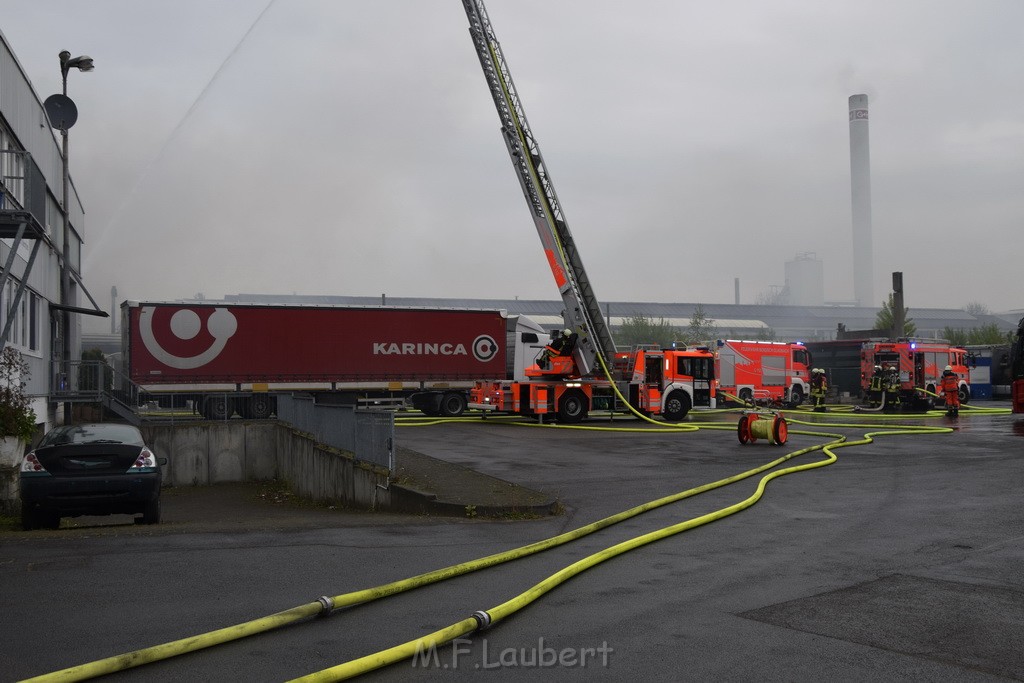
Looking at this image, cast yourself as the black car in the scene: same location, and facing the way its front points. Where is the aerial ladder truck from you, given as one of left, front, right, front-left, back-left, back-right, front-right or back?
front-right

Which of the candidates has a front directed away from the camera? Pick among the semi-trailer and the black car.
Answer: the black car

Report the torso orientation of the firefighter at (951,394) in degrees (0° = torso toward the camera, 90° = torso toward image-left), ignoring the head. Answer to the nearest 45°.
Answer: approximately 180°

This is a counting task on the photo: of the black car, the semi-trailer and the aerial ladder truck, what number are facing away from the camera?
1

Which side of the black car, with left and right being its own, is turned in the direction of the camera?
back

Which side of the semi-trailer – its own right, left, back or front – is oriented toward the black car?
right

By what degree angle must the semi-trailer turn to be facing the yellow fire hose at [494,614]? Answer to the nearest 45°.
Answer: approximately 90° to its right

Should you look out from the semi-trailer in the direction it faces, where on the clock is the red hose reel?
The red hose reel is roughly at 2 o'clock from the semi-trailer.

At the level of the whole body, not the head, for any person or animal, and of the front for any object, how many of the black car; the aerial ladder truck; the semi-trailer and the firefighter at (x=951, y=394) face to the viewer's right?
2

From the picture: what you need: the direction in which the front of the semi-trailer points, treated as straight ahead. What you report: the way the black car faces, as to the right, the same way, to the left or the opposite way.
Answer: to the left

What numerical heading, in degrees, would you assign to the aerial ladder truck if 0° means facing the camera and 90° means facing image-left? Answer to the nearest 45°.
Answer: approximately 270°

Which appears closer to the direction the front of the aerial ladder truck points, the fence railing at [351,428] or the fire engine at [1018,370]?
the fire engine

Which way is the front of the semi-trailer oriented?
to the viewer's right
